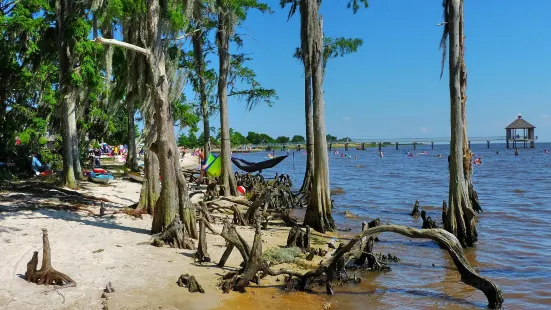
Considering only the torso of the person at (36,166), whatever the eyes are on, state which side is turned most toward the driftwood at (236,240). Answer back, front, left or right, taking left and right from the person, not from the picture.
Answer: right

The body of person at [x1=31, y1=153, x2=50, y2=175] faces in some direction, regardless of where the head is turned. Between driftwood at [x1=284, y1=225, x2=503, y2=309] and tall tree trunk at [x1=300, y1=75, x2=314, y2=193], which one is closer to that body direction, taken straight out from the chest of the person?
the tall tree trunk

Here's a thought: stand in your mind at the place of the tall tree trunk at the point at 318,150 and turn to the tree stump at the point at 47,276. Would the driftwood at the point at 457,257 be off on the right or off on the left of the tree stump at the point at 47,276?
left

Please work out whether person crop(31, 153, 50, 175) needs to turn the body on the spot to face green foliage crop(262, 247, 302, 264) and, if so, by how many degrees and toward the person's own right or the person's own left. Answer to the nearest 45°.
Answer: approximately 90° to the person's own right

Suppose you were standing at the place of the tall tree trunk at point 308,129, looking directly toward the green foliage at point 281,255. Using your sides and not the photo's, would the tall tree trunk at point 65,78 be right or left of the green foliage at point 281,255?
right

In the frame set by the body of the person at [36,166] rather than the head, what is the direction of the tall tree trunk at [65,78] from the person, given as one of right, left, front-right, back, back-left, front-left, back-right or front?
right

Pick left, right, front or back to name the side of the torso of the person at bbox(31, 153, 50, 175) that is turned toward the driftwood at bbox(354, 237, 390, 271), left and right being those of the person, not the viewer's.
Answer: right

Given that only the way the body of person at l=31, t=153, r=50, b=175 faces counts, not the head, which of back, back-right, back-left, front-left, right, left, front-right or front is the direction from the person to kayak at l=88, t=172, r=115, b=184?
front-right

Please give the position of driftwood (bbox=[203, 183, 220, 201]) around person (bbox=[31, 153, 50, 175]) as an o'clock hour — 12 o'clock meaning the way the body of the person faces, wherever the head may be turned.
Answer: The driftwood is roughly at 2 o'clock from the person.

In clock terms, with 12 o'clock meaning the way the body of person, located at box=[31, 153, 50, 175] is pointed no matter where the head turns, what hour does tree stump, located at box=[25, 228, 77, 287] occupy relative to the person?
The tree stump is roughly at 3 o'clock from the person.

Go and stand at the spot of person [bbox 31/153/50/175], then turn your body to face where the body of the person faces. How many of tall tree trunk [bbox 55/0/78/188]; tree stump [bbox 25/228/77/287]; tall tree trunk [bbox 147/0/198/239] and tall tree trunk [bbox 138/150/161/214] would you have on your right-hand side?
4

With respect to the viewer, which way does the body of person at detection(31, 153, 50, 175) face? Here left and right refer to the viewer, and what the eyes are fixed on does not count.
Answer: facing to the right of the viewer
